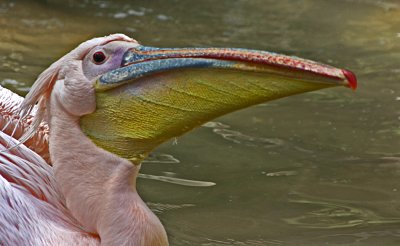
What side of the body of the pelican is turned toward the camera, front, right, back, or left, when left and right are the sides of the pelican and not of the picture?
right
